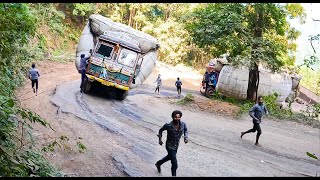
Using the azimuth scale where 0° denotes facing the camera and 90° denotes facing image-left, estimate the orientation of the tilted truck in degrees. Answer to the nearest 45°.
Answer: approximately 0°

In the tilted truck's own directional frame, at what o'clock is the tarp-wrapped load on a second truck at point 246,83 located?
The tarp-wrapped load on a second truck is roughly at 8 o'clock from the tilted truck.
